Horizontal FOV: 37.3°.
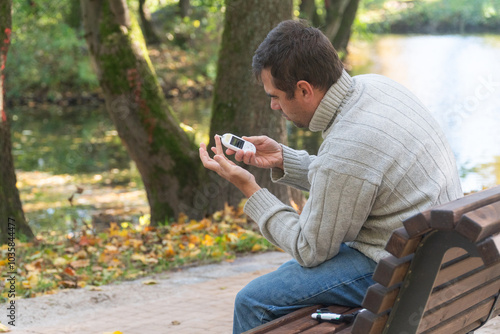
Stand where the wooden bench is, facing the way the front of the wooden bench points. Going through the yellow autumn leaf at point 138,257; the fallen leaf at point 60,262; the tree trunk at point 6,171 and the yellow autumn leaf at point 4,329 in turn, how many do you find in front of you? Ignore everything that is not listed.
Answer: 4

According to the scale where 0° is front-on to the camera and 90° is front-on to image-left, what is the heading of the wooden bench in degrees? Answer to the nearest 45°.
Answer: approximately 135°

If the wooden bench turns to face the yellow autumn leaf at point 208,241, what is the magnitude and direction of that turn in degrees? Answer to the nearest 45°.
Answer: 0° — it already faces it

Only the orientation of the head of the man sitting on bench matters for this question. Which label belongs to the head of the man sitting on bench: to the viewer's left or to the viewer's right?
to the viewer's left

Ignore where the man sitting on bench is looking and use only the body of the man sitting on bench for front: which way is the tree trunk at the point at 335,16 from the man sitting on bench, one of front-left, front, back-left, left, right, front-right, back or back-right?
right

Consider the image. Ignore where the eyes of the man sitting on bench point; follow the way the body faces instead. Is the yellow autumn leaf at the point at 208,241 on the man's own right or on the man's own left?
on the man's own right

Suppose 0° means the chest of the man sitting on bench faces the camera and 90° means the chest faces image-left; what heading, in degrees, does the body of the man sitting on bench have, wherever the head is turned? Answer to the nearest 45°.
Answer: approximately 90°

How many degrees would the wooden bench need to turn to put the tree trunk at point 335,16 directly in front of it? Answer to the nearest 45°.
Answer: approximately 45° to its right

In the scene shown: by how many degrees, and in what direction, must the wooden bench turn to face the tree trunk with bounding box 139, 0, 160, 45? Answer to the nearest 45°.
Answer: approximately 45° to its right

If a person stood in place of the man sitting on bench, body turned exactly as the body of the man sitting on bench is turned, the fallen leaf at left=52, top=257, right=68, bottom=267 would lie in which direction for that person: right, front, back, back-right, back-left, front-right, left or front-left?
front-right

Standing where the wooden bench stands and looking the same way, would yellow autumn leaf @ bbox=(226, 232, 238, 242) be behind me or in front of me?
in front
